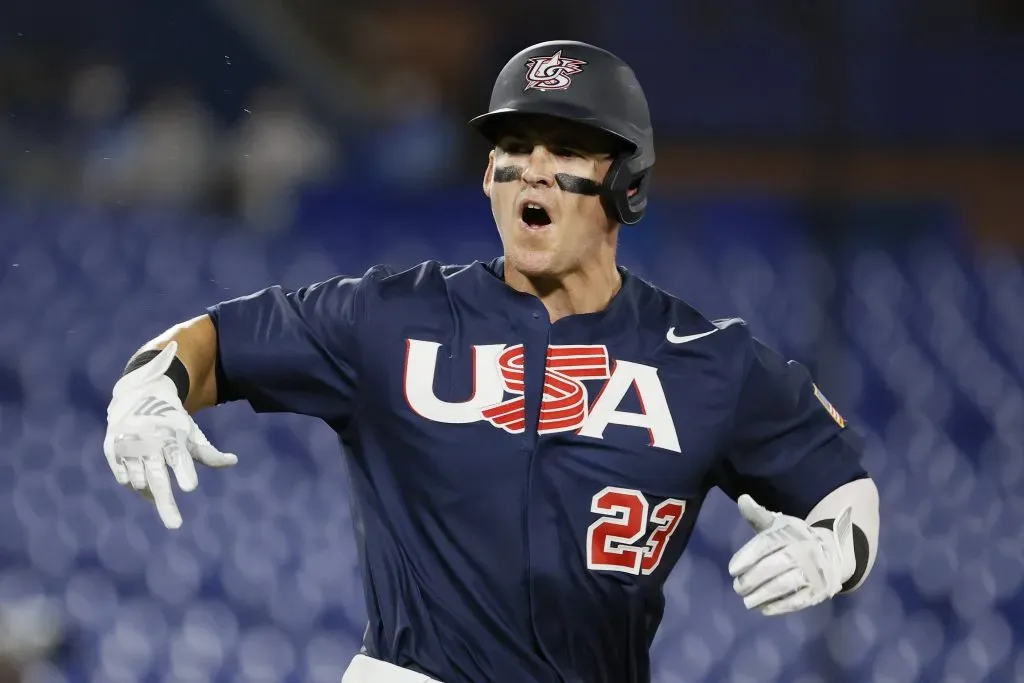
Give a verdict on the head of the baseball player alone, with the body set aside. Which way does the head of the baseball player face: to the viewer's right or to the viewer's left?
to the viewer's left

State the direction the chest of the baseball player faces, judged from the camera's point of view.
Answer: toward the camera
